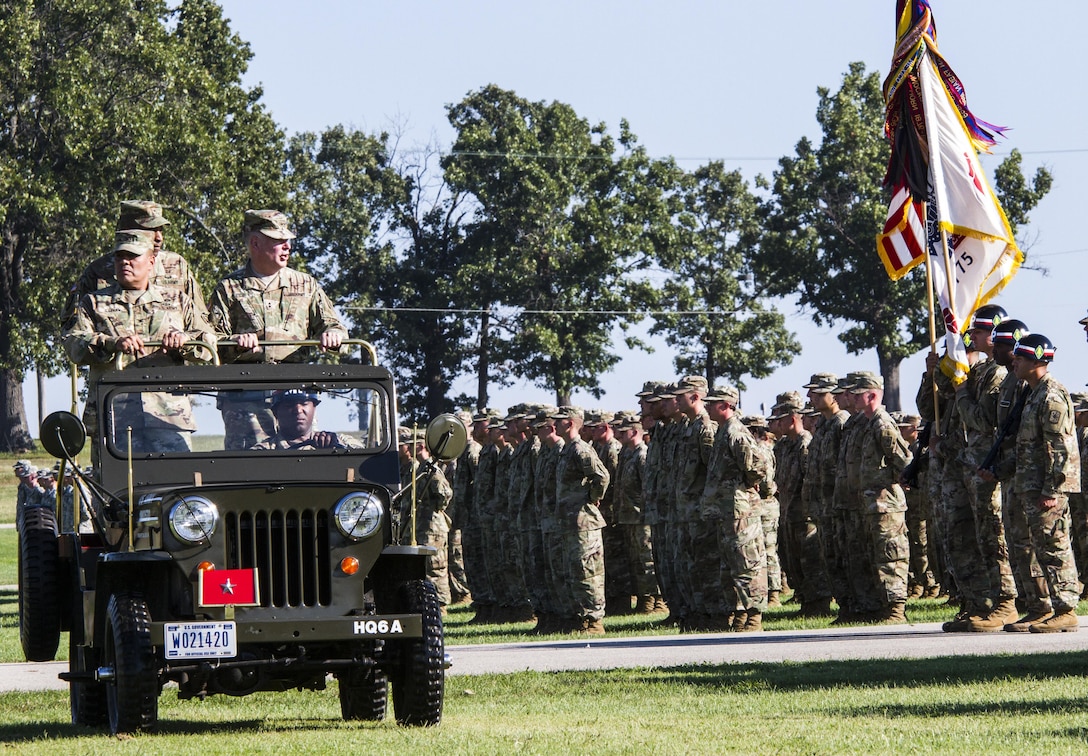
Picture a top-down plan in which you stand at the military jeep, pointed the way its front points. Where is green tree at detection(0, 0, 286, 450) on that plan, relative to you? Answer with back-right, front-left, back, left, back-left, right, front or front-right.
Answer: back

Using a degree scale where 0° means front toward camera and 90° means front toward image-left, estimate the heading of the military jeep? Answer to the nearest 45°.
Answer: approximately 0°
